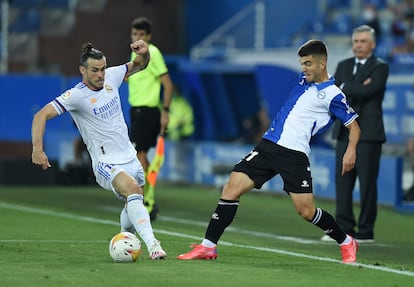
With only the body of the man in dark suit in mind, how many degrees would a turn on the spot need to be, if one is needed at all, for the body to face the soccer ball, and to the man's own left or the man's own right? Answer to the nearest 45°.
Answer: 0° — they already face it

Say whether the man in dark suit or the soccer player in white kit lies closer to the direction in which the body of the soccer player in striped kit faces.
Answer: the soccer player in white kit

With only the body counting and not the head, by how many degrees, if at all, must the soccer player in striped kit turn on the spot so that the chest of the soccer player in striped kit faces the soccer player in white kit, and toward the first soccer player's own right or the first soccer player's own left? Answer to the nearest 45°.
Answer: approximately 45° to the first soccer player's own right

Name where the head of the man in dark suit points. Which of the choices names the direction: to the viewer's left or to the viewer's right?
to the viewer's left

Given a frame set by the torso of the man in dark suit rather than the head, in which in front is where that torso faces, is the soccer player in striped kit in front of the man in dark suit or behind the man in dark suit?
in front

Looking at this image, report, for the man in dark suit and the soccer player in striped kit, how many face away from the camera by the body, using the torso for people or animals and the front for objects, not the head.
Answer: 0

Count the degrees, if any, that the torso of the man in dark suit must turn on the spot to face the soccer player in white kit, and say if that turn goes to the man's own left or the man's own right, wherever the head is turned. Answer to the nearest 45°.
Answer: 0° — they already face them

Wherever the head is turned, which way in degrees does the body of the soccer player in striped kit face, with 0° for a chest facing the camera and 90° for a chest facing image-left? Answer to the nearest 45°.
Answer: approximately 45°

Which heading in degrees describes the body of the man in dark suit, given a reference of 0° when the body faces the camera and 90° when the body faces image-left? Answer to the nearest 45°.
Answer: approximately 45°
